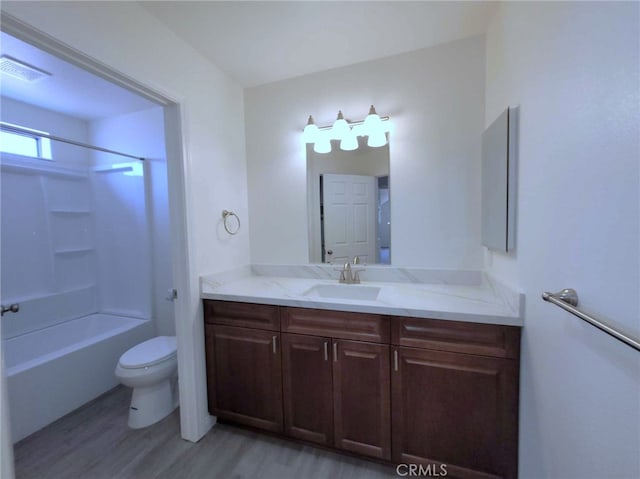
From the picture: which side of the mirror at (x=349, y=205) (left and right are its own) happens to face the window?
right

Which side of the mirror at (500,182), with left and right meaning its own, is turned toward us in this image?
left

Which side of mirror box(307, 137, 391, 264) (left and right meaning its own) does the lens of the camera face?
front

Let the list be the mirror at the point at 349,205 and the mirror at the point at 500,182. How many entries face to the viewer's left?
1

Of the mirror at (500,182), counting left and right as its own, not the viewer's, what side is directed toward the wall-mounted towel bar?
left

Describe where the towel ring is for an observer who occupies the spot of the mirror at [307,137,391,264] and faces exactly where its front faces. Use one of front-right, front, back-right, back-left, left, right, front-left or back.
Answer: right
